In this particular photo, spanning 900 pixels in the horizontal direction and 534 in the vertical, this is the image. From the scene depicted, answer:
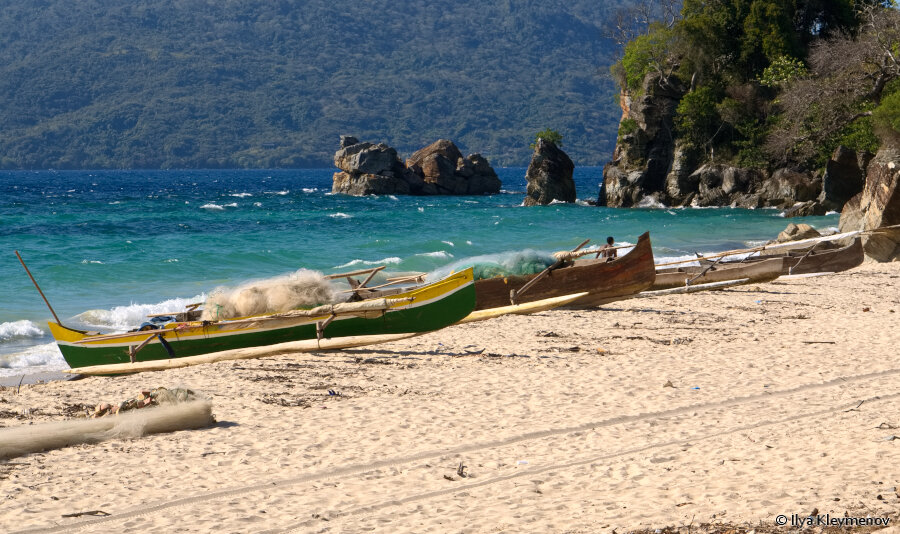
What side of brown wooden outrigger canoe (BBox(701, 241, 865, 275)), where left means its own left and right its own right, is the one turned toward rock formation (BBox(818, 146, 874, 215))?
left

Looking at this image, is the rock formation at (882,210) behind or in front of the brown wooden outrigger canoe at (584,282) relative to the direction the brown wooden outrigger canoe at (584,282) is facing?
in front

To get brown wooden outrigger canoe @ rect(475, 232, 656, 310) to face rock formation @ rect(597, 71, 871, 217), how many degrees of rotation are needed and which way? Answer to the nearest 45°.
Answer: approximately 90° to its left

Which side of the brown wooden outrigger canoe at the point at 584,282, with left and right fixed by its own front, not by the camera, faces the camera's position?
right

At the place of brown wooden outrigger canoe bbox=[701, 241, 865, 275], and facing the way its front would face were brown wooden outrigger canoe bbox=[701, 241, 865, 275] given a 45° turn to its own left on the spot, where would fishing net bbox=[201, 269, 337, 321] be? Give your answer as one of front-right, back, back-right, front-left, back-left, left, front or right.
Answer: back

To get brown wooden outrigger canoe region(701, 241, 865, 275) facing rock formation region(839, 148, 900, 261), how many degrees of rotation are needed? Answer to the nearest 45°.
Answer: approximately 45° to its left

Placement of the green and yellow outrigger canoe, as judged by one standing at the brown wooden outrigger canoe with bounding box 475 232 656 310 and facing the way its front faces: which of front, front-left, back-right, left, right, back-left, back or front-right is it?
back-right

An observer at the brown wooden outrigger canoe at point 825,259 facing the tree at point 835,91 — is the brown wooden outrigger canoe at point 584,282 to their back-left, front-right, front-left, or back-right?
back-left

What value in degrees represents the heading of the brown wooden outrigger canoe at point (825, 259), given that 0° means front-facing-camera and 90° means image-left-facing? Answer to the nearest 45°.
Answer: approximately 270°
